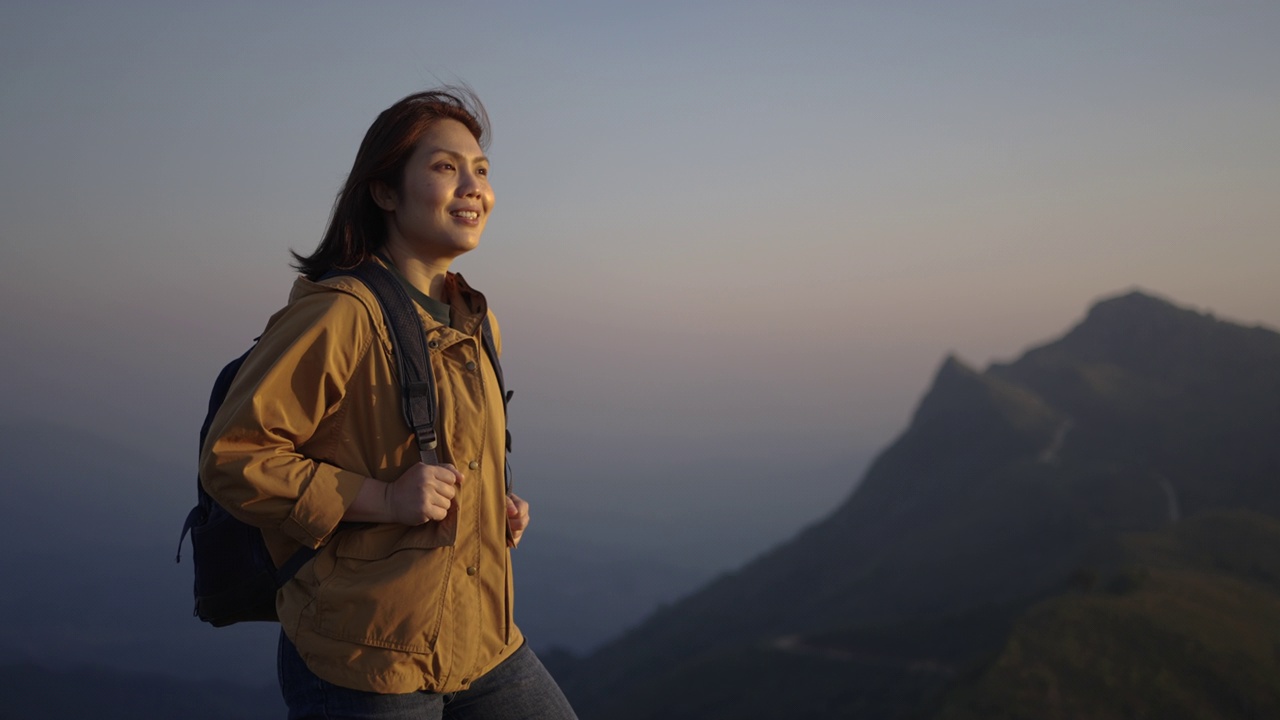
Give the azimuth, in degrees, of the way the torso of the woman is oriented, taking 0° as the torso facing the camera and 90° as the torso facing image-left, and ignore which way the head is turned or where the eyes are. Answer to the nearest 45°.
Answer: approximately 315°
